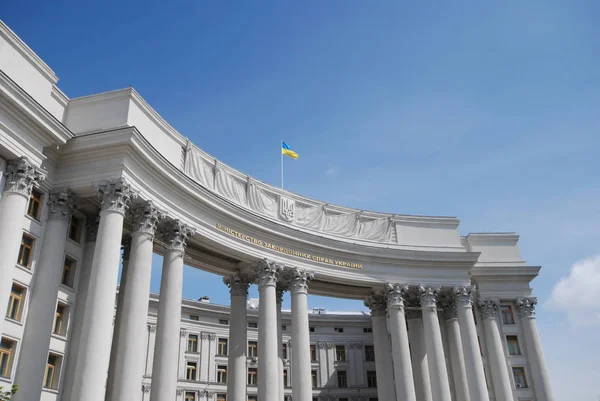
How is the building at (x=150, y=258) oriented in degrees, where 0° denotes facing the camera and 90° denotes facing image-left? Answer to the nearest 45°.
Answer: approximately 315°
